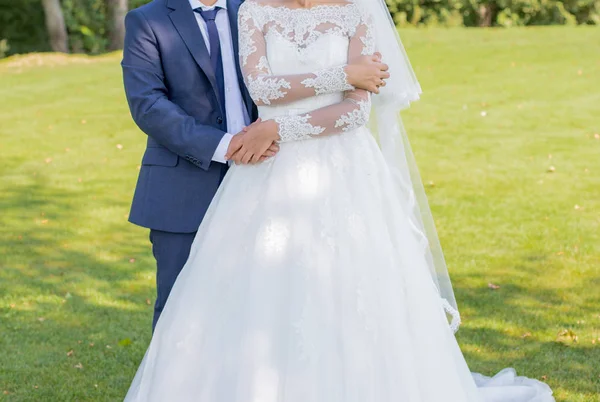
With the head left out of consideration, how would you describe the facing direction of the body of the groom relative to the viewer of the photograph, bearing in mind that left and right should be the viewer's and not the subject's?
facing the viewer and to the right of the viewer

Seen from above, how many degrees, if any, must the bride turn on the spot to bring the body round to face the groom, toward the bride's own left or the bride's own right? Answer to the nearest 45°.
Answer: approximately 135° to the bride's own right

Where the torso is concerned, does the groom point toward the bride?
yes

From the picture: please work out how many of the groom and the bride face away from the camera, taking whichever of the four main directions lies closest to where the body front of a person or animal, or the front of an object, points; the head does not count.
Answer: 0

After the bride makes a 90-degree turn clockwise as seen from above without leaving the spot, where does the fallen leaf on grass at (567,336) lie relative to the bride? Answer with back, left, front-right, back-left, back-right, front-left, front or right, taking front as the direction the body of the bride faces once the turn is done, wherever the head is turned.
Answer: back-right

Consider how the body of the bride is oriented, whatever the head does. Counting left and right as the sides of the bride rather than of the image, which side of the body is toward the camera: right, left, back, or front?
front
